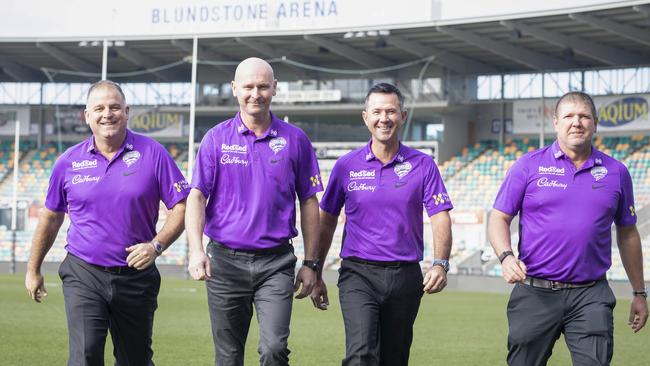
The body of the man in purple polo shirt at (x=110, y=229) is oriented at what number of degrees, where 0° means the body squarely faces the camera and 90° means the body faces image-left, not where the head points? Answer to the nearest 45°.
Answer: approximately 0°

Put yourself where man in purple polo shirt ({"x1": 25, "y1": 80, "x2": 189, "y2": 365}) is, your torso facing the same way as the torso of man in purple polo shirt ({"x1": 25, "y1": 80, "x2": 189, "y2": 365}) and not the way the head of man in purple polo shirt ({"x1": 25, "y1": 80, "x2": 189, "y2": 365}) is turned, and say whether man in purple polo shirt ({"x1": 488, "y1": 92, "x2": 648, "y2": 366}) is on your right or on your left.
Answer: on your left

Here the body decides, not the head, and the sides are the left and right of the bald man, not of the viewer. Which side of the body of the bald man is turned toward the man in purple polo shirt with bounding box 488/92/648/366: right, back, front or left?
left

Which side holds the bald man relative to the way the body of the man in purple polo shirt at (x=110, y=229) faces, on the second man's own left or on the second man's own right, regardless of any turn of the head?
on the second man's own left

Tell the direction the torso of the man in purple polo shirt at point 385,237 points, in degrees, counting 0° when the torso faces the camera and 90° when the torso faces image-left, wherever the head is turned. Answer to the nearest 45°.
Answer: approximately 0°

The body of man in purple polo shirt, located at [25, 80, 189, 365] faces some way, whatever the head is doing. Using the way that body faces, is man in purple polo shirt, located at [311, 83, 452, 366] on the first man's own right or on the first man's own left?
on the first man's own left

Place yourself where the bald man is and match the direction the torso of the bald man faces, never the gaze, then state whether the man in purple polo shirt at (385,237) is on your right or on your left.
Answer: on your left

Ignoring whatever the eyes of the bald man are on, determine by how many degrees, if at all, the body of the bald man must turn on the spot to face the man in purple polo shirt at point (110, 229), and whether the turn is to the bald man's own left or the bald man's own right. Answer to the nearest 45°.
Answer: approximately 90° to the bald man's own right

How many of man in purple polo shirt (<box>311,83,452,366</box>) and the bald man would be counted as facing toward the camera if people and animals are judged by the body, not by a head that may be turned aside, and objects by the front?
2
